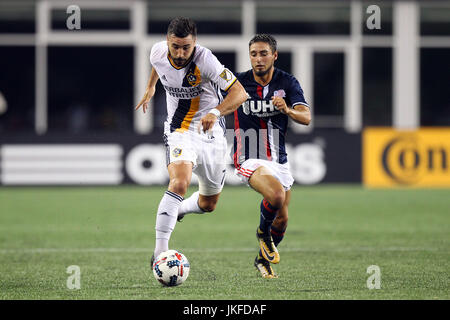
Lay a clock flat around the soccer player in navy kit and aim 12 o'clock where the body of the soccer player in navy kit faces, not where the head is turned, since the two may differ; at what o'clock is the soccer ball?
The soccer ball is roughly at 1 o'clock from the soccer player in navy kit.

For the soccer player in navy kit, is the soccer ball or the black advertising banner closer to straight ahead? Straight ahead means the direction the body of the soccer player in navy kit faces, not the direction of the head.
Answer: the soccer ball

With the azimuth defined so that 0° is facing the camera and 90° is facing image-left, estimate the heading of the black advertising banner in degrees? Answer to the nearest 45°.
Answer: approximately 0°

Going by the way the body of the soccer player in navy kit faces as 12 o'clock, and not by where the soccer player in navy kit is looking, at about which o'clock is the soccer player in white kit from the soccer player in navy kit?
The soccer player in white kit is roughly at 2 o'clock from the soccer player in navy kit.

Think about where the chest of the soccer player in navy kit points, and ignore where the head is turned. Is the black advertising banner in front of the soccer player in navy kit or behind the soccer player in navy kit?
behind
